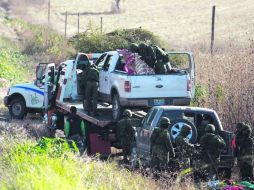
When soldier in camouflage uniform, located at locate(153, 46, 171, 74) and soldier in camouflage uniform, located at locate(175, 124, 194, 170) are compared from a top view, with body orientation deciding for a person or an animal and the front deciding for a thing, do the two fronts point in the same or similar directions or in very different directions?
very different directions

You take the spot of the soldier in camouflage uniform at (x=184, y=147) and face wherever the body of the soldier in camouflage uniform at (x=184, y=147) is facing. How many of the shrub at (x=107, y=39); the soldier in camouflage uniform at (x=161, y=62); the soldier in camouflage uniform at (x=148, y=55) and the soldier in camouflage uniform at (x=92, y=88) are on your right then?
0

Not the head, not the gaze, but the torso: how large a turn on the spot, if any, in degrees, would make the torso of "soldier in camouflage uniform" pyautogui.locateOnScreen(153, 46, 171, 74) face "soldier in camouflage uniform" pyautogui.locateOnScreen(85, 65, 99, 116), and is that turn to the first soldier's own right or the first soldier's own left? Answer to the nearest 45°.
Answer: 0° — they already face them

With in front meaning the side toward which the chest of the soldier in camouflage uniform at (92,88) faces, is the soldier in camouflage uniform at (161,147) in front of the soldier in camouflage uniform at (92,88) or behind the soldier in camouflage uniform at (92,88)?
behind

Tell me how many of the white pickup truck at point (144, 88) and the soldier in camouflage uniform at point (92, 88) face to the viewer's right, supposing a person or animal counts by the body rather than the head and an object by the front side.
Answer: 0

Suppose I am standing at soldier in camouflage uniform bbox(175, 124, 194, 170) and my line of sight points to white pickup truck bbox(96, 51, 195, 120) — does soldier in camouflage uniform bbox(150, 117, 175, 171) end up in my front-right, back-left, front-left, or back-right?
front-left

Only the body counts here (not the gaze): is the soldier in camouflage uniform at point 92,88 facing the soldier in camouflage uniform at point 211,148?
no

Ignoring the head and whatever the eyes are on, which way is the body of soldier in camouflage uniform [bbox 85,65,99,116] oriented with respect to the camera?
away from the camera

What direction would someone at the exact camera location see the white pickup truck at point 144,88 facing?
facing away from the viewer and to the left of the viewer
